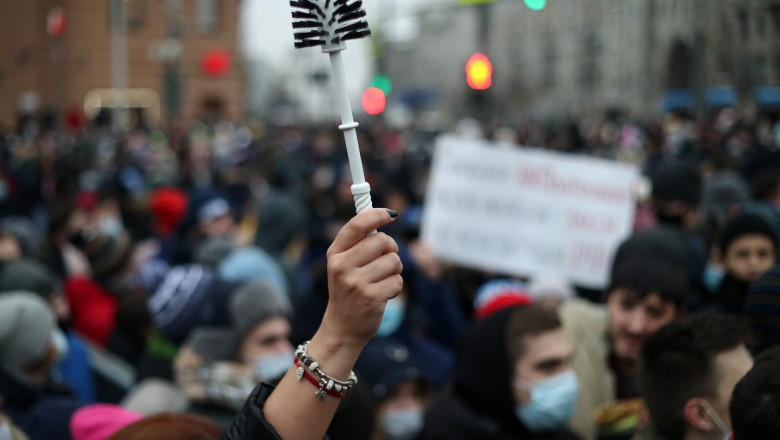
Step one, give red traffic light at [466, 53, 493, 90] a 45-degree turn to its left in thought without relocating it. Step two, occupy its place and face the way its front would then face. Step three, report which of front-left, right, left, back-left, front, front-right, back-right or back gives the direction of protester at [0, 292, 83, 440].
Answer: front-right

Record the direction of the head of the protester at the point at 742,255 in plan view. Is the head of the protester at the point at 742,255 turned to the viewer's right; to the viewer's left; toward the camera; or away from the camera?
toward the camera

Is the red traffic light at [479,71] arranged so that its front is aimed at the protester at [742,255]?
yes

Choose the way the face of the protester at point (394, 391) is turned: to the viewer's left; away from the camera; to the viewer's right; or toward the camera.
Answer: toward the camera

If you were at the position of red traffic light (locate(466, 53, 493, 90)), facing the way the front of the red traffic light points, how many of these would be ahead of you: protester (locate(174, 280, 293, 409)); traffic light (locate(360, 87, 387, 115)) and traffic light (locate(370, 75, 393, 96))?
1

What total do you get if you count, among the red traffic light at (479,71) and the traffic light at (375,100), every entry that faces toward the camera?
2

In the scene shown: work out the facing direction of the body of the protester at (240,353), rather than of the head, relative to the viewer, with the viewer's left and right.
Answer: facing the viewer and to the right of the viewer

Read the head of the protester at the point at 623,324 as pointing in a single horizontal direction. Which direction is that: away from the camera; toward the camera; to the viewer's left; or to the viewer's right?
toward the camera

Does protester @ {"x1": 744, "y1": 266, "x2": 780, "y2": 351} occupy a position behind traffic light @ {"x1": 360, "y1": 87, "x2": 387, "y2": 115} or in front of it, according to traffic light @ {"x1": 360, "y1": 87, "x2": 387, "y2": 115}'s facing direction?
in front

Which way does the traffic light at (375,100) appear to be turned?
toward the camera
